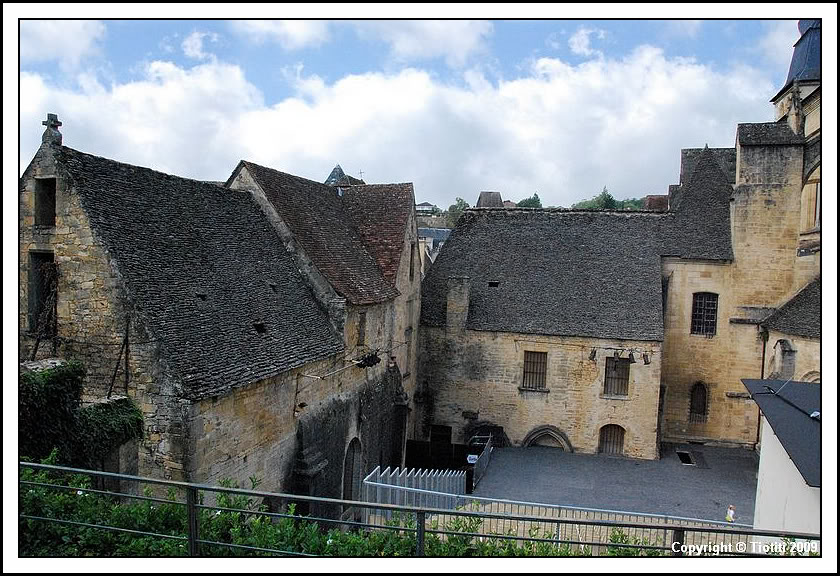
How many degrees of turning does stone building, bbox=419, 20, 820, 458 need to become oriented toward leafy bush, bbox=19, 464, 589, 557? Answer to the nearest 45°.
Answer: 0° — it already faces it

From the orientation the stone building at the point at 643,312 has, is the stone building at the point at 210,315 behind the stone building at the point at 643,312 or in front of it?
in front

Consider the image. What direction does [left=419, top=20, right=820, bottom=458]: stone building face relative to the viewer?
toward the camera

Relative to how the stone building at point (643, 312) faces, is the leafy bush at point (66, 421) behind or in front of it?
in front
